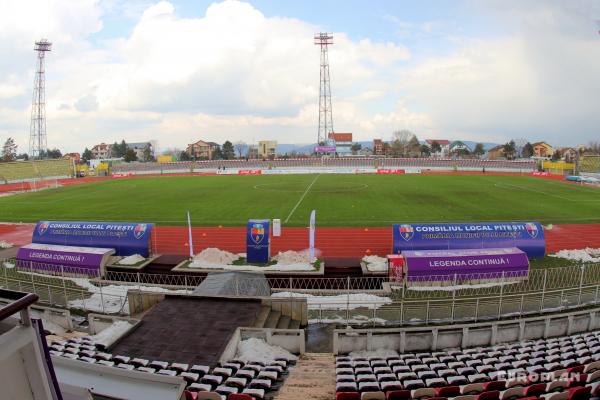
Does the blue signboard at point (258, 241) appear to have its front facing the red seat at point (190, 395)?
yes

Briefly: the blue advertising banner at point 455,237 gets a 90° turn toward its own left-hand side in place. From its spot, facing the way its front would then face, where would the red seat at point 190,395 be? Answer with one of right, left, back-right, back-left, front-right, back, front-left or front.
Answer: right

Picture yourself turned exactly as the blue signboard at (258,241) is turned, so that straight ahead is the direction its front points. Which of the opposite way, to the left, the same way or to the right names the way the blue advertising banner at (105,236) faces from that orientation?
the same way

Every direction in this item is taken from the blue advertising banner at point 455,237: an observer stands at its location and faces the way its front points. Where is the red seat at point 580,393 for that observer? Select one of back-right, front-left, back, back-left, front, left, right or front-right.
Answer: front

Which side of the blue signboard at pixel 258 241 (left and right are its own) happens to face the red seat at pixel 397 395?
front

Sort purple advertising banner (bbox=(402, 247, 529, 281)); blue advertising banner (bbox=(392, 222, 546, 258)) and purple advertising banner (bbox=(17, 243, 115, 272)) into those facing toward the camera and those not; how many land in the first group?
3

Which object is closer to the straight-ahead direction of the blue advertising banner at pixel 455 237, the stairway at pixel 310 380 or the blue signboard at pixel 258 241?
the stairway

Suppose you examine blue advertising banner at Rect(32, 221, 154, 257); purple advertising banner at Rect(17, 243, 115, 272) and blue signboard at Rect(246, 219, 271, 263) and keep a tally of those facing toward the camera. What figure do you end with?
3

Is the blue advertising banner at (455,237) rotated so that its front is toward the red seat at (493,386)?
yes

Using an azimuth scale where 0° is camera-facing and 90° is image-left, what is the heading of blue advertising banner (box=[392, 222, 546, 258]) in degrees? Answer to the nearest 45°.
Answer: approximately 0°

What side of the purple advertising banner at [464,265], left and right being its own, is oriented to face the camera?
front

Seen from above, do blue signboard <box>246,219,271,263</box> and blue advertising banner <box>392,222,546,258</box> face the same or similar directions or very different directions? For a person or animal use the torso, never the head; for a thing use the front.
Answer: same or similar directions

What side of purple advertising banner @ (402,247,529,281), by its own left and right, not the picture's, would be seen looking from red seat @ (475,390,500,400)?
front

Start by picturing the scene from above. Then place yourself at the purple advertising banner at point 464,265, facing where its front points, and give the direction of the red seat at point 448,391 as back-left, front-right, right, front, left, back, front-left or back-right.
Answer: front

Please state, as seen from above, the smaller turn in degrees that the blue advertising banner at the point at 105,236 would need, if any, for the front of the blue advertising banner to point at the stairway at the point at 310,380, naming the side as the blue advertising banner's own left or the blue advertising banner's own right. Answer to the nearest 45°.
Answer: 0° — it already faces it

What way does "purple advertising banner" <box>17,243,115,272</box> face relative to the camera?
toward the camera
